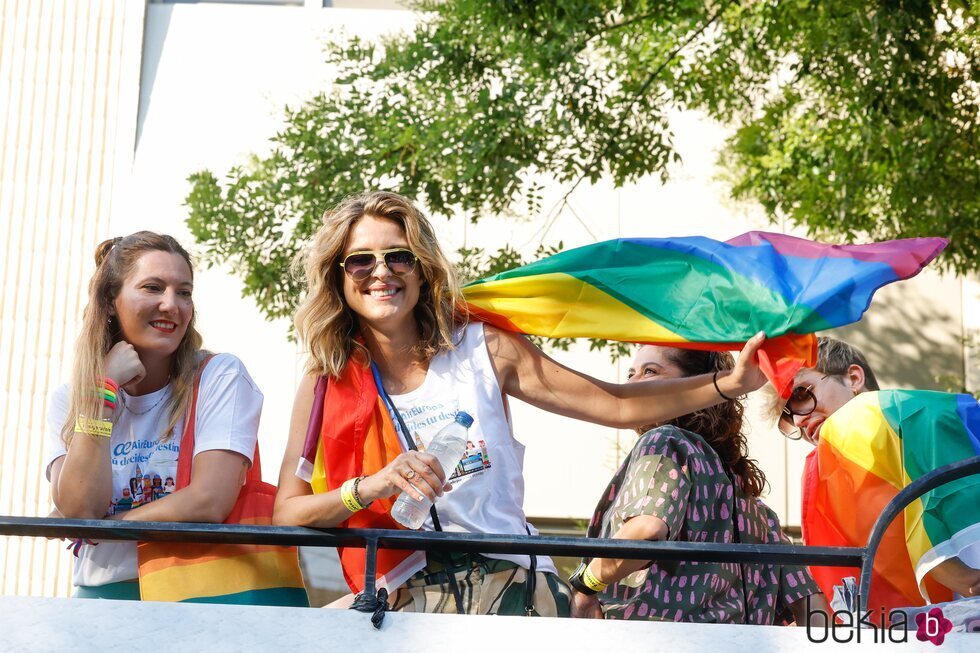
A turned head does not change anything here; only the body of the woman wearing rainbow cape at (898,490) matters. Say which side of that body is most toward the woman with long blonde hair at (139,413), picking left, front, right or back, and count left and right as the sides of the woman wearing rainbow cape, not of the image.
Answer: front

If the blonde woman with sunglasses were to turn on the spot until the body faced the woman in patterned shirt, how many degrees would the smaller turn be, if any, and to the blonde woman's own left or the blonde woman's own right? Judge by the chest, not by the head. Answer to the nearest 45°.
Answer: approximately 135° to the blonde woman's own left

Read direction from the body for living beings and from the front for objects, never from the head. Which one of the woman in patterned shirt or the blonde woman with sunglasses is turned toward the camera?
the blonde woman with sunglasses

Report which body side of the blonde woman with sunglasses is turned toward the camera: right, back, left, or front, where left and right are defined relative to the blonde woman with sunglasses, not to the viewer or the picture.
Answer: front

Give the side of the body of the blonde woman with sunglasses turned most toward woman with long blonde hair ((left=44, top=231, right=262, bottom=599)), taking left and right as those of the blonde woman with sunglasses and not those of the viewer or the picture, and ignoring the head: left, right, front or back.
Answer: right

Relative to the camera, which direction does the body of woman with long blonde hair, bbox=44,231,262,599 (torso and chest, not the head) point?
toward the camera

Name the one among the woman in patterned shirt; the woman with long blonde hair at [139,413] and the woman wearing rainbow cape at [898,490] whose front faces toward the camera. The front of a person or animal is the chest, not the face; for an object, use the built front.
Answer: the woman with long blonde hair

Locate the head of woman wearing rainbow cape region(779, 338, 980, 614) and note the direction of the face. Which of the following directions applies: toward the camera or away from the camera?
toward the camera

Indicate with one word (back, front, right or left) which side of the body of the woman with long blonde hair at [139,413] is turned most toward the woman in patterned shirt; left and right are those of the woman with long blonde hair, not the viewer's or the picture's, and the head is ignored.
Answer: left

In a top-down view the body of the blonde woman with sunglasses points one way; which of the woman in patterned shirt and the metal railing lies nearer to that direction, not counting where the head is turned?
the metal railing

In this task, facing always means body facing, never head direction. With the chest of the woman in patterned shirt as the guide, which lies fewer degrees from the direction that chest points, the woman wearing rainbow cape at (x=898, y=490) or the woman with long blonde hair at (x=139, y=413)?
the woman with long blonde hair

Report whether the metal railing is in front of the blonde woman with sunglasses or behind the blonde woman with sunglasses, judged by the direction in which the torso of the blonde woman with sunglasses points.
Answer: in front

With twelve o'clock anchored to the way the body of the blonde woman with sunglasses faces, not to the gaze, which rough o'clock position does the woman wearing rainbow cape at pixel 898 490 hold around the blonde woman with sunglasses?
The woman wearing rainbow cape is roughly at 9 o'clock from the blonde woman with sunglasses.

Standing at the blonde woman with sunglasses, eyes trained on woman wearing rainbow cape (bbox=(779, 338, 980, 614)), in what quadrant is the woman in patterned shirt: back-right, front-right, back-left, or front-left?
front-left

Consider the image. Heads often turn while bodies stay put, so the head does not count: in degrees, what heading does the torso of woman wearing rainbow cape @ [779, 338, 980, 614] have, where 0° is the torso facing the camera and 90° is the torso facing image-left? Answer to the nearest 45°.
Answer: approximately 90°

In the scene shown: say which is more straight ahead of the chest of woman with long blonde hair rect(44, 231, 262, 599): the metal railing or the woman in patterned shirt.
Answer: the metal railing
